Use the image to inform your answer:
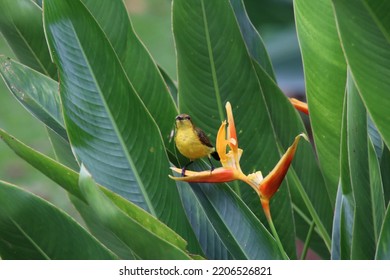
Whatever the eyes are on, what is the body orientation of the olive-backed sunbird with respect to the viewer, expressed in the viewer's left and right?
facing the viewer and to the left of the viewer
